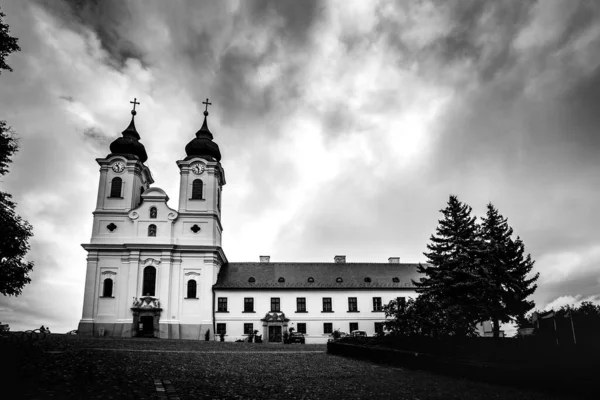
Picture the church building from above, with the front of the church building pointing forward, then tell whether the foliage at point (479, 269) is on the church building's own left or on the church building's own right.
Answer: on the church building's own left

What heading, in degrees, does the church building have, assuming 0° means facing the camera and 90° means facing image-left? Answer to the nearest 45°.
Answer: approximately 0°

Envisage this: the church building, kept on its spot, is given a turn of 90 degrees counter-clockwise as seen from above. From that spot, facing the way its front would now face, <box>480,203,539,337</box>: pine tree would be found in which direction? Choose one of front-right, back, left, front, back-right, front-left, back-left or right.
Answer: front-right
